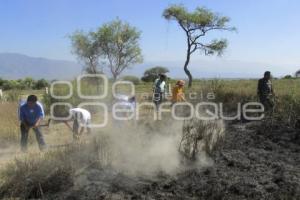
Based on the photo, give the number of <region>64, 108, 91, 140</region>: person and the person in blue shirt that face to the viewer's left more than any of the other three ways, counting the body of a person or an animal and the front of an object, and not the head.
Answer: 1

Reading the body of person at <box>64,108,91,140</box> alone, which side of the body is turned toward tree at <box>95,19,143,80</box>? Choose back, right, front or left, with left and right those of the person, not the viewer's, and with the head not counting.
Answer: right

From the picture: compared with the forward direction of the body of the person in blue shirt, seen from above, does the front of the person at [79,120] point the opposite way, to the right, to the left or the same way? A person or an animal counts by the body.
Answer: to the right

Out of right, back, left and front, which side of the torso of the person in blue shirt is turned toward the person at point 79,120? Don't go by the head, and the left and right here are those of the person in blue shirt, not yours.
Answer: left

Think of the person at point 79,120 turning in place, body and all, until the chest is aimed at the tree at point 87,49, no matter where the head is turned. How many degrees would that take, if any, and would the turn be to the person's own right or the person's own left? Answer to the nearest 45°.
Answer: approximately 90° to the person's own right

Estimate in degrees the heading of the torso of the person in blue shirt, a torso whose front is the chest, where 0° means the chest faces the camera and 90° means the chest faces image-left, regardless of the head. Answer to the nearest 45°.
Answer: approximately 0°

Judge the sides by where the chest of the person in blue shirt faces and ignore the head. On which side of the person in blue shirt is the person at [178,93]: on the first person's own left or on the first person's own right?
on the first person's own left

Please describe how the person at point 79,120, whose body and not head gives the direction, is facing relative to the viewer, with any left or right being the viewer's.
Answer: facing to the left of the viewer
